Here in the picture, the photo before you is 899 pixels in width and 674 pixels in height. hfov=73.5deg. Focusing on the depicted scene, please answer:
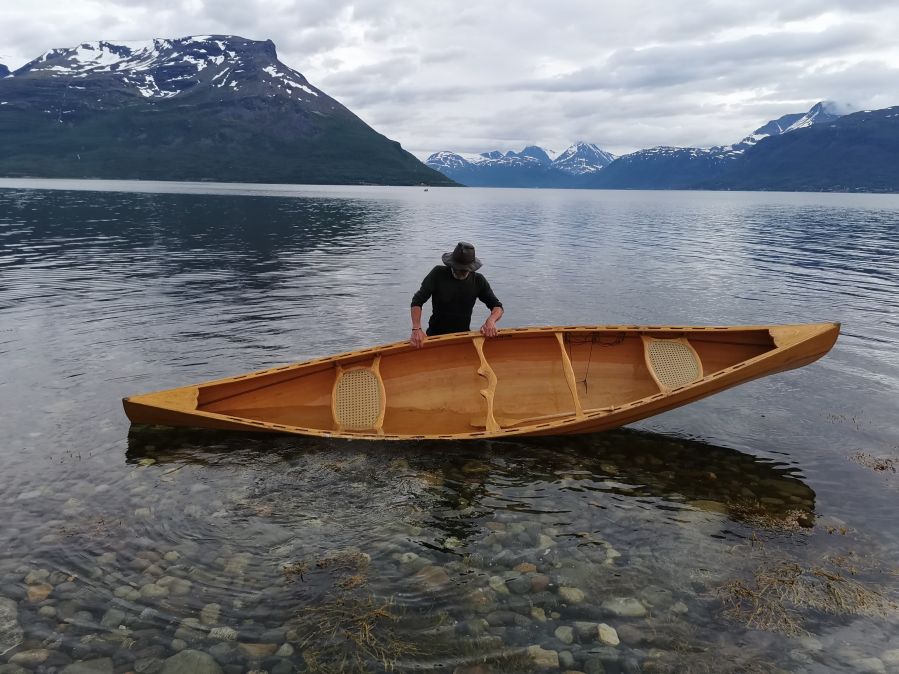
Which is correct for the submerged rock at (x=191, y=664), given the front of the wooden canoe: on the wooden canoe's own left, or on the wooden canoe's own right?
on the wooden canoe's own left

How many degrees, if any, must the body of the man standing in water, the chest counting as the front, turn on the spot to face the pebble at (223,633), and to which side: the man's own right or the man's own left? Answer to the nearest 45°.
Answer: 0° — they already face it

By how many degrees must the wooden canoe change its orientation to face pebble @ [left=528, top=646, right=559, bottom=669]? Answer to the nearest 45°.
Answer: approximately 90° to its left

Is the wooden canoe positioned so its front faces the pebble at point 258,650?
no

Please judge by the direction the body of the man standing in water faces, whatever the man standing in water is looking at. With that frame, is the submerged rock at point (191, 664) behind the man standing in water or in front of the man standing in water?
in front

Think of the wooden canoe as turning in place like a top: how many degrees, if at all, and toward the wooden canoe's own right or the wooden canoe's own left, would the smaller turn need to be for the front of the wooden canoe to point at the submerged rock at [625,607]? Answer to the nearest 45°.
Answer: approximately 90° to the wooden canoe's own left

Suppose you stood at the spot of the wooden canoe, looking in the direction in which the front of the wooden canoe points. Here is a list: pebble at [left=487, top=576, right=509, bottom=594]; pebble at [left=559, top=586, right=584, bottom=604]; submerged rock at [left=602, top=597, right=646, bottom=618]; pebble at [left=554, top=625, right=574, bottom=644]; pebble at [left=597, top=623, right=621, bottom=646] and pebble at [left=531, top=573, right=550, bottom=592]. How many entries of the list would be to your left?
6

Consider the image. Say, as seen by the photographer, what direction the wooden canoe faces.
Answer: facing to the left of the viewer

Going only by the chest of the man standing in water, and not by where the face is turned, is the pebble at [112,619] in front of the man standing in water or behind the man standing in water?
in front

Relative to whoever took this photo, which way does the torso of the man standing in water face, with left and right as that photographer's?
facing the viewer

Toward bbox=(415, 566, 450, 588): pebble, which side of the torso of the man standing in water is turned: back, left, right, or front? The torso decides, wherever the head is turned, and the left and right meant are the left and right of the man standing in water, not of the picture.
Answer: front

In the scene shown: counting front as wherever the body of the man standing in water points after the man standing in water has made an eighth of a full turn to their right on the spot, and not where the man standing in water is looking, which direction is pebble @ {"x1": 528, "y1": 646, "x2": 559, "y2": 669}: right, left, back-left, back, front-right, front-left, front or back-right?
front-left

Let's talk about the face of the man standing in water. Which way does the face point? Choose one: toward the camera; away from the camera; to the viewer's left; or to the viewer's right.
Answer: toward the camera
